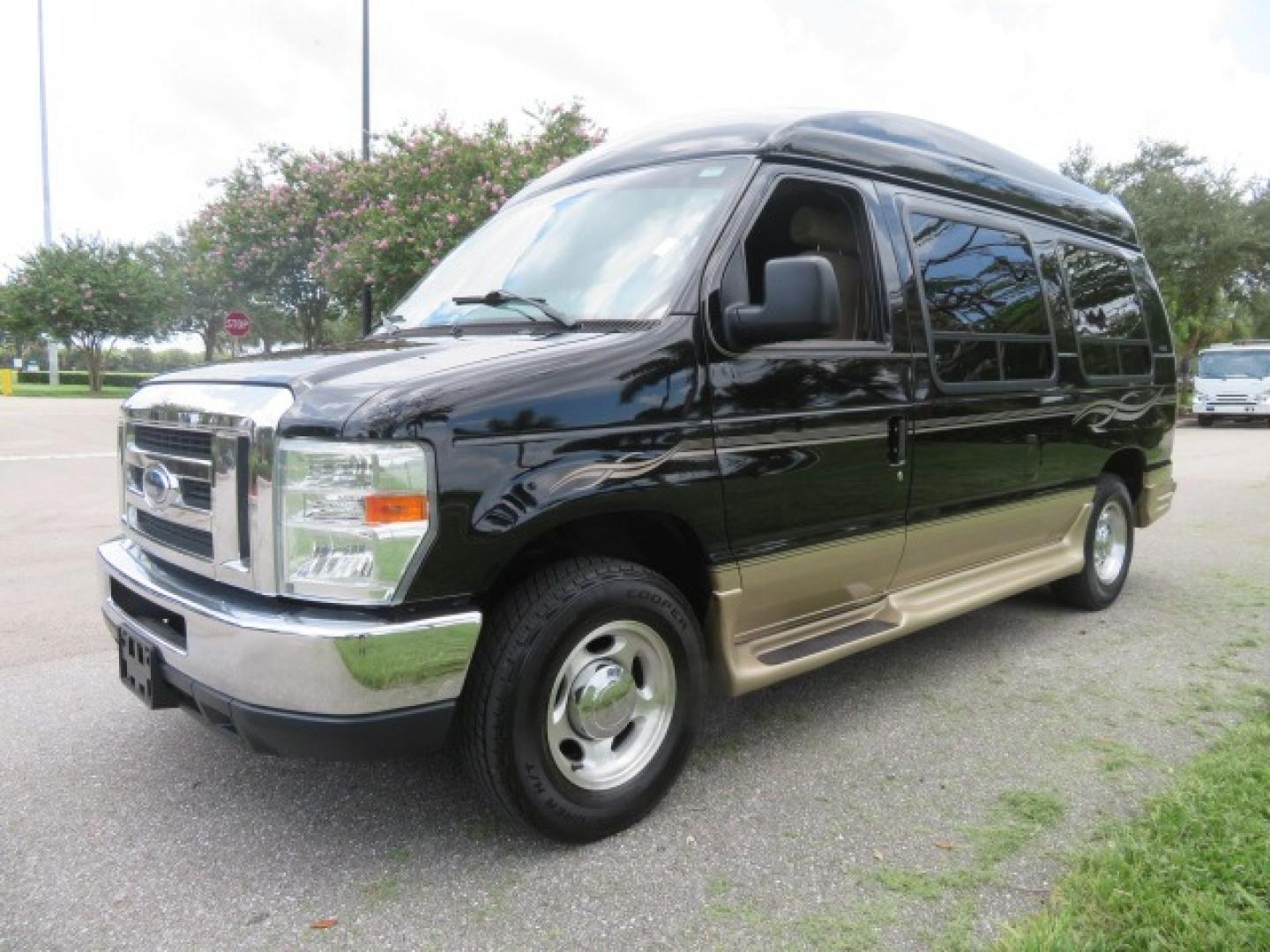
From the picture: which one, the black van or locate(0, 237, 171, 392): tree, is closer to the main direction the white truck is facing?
the black van

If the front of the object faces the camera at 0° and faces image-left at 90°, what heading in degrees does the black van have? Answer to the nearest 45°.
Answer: approximately 45°

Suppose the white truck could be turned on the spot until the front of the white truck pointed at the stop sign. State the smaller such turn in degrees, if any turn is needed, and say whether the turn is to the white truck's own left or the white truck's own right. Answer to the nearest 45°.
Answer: approximately 45° to the white truck's own right

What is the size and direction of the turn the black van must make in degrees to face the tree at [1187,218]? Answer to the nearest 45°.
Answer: approximately 180°

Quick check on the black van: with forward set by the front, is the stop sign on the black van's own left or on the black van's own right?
on the black van's own right
